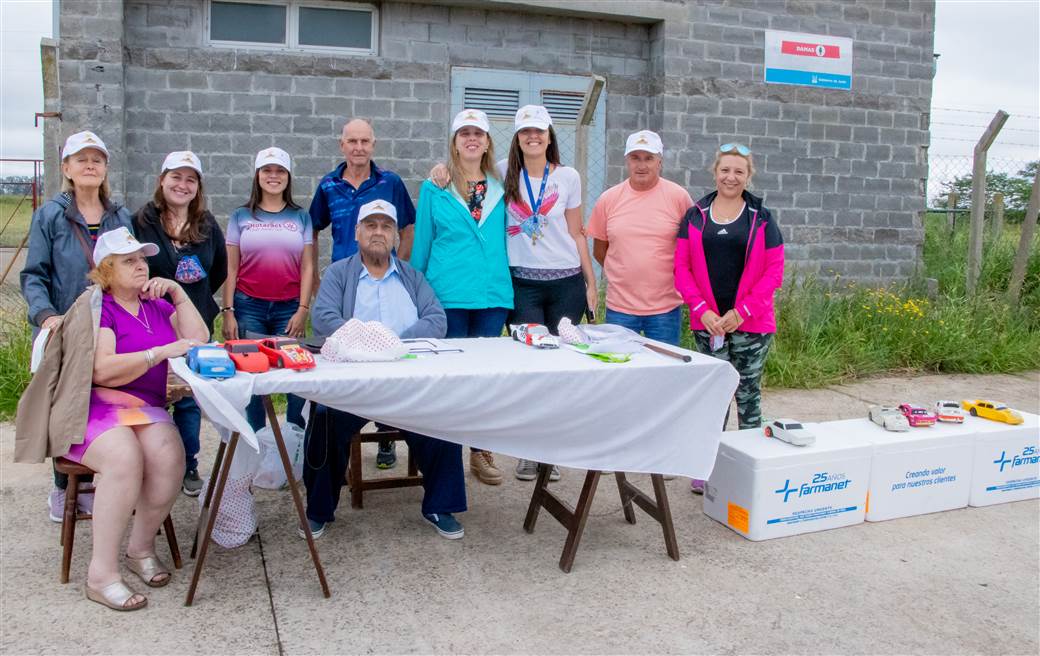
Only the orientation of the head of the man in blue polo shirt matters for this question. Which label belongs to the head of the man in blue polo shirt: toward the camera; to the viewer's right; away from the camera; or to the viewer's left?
toward the camera

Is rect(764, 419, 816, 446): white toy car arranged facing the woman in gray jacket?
no

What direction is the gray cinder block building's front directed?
toward the camera

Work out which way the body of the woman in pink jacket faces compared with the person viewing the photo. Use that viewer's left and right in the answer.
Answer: facing the viewer

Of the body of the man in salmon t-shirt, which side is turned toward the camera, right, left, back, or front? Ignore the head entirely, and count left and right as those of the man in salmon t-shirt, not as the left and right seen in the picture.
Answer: front

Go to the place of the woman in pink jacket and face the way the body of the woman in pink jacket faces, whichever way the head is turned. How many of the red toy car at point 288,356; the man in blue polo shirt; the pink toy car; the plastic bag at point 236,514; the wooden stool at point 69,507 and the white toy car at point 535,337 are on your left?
1

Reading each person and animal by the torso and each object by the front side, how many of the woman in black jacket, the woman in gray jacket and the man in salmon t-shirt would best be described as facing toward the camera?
3

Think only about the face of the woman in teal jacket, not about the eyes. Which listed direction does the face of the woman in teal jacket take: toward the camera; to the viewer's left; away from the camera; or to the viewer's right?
toward the camera

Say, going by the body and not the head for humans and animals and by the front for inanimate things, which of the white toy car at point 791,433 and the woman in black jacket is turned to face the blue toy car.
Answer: the woman in black jacket

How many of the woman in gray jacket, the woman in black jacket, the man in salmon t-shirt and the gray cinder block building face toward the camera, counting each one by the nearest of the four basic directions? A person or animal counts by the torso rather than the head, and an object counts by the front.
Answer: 4

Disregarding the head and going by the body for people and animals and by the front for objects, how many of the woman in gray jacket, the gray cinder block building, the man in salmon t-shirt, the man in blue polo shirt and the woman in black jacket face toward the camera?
5

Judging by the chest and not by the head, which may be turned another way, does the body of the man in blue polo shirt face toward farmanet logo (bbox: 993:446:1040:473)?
no
